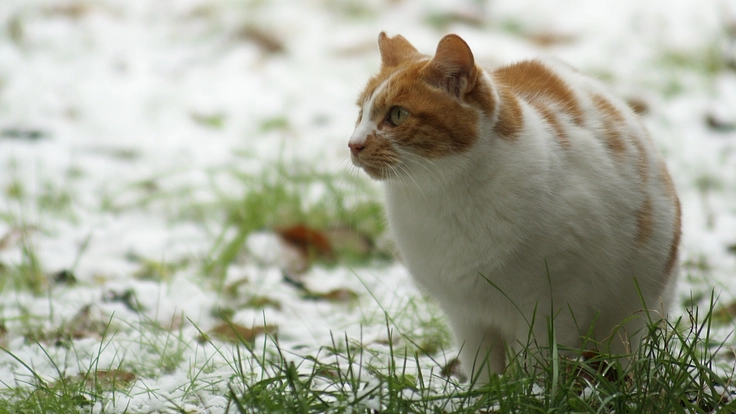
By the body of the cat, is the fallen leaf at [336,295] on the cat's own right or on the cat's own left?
on the cat's own right

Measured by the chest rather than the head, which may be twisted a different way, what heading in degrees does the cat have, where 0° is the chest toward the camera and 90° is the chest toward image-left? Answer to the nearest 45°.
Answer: approximately 45°

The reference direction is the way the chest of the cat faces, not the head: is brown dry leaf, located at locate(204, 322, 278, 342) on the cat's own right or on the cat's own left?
on the cat's own right

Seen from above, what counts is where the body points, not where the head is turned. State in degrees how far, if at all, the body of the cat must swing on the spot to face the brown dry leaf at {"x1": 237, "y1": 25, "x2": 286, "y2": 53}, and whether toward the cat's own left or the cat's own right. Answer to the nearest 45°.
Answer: approximately 135° to the cat's own right

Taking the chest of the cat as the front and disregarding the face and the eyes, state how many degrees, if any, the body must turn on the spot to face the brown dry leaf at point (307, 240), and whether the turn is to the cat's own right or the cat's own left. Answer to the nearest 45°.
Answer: approximately 90° to the cat's own right

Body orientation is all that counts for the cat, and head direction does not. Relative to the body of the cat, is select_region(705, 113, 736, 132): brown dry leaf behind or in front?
behind
